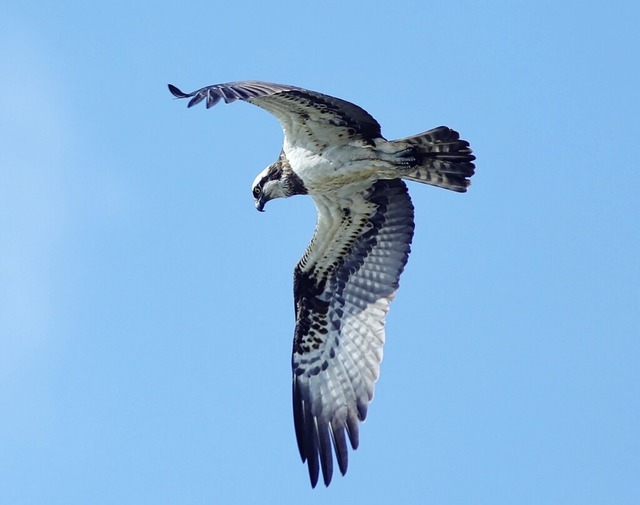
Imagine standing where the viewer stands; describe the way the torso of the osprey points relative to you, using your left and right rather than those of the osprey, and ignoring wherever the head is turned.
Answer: facing to the left of the viewer
